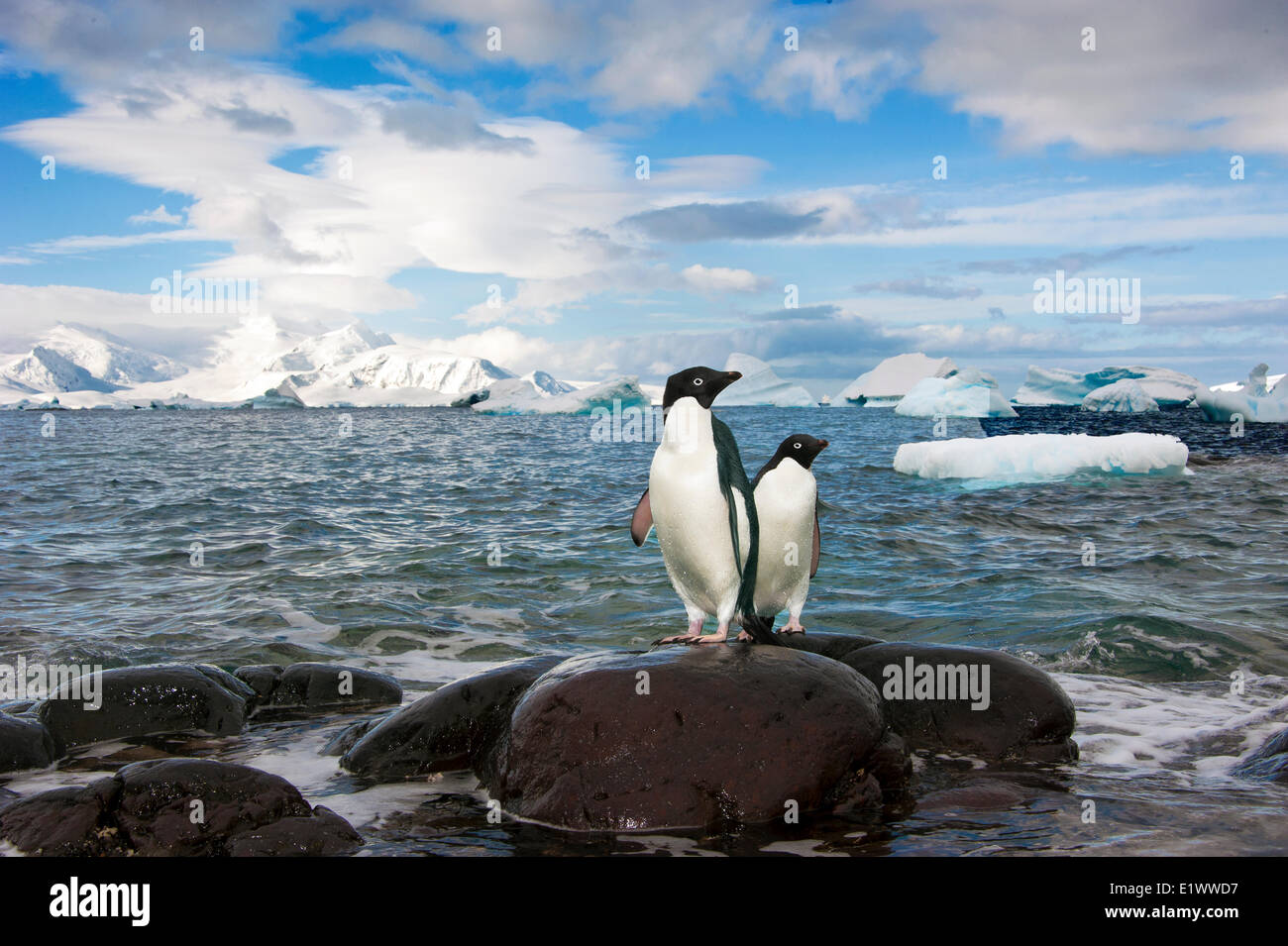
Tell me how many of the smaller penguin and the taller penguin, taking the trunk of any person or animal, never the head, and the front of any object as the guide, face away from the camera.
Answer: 0

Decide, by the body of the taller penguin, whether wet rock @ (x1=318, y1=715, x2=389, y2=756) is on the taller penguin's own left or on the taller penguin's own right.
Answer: on the taller penguin's own right

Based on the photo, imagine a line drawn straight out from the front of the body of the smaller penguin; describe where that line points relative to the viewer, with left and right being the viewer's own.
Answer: facing the viewer and to the right of the viewer

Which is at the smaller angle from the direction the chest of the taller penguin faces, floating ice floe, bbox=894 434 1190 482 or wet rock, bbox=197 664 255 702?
the wet rock

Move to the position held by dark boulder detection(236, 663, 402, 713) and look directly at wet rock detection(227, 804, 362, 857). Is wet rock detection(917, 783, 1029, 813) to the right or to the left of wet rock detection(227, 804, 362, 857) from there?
left

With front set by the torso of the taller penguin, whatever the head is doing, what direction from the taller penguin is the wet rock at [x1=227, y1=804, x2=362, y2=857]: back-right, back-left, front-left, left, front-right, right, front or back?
front
